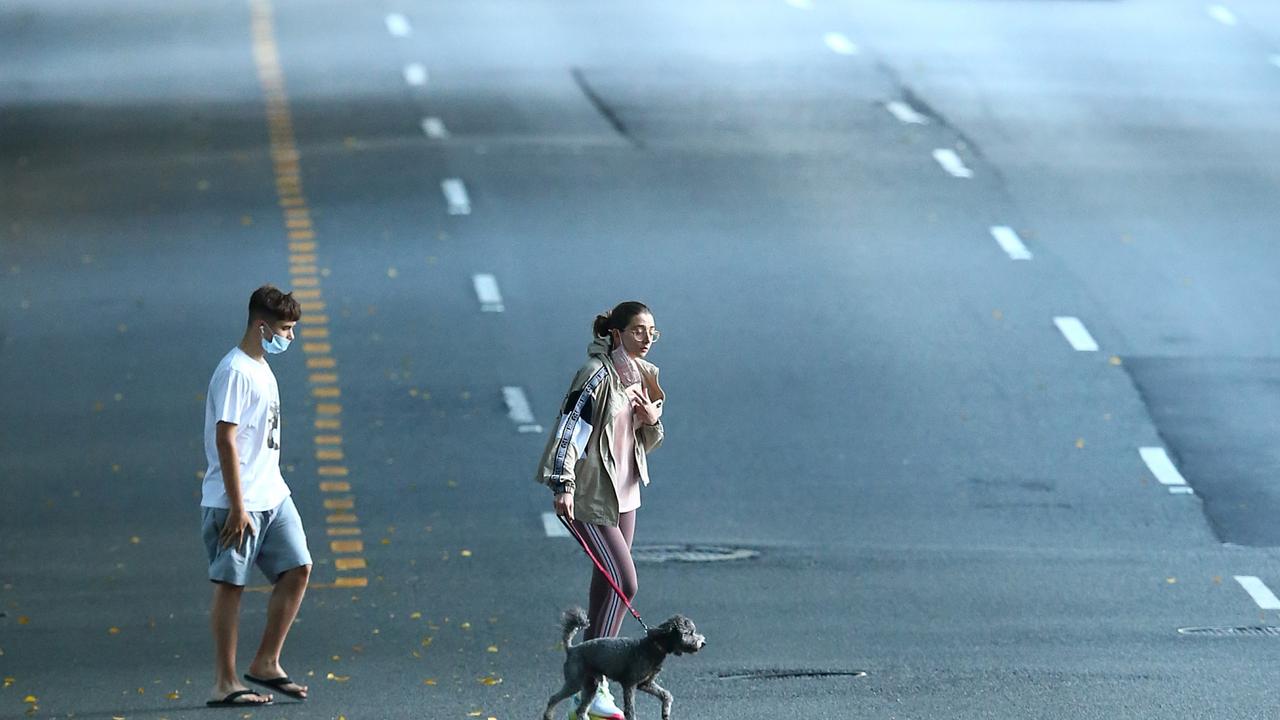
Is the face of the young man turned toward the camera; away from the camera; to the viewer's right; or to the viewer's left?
to the viewer's right

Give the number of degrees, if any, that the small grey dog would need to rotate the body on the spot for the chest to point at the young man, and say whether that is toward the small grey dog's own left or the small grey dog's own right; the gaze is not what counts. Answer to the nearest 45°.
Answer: approximately 135° to the small grey dog's own left

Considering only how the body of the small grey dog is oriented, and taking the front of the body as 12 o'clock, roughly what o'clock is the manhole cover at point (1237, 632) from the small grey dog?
The manhole cover is roughly at 11 o'clock from the small grey dog.

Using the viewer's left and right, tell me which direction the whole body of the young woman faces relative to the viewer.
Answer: facing the viewer and to the right of the viewer

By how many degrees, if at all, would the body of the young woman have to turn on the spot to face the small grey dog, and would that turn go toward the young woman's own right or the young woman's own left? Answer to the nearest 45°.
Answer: approximately 45° to the young woman's own right

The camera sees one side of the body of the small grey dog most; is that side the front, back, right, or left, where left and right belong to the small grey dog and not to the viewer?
right

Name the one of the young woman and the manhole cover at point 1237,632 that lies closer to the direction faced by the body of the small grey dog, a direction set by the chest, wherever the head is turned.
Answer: the manhole cover

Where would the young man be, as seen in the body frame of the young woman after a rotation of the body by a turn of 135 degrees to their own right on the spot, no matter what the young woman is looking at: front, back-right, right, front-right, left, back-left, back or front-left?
front
